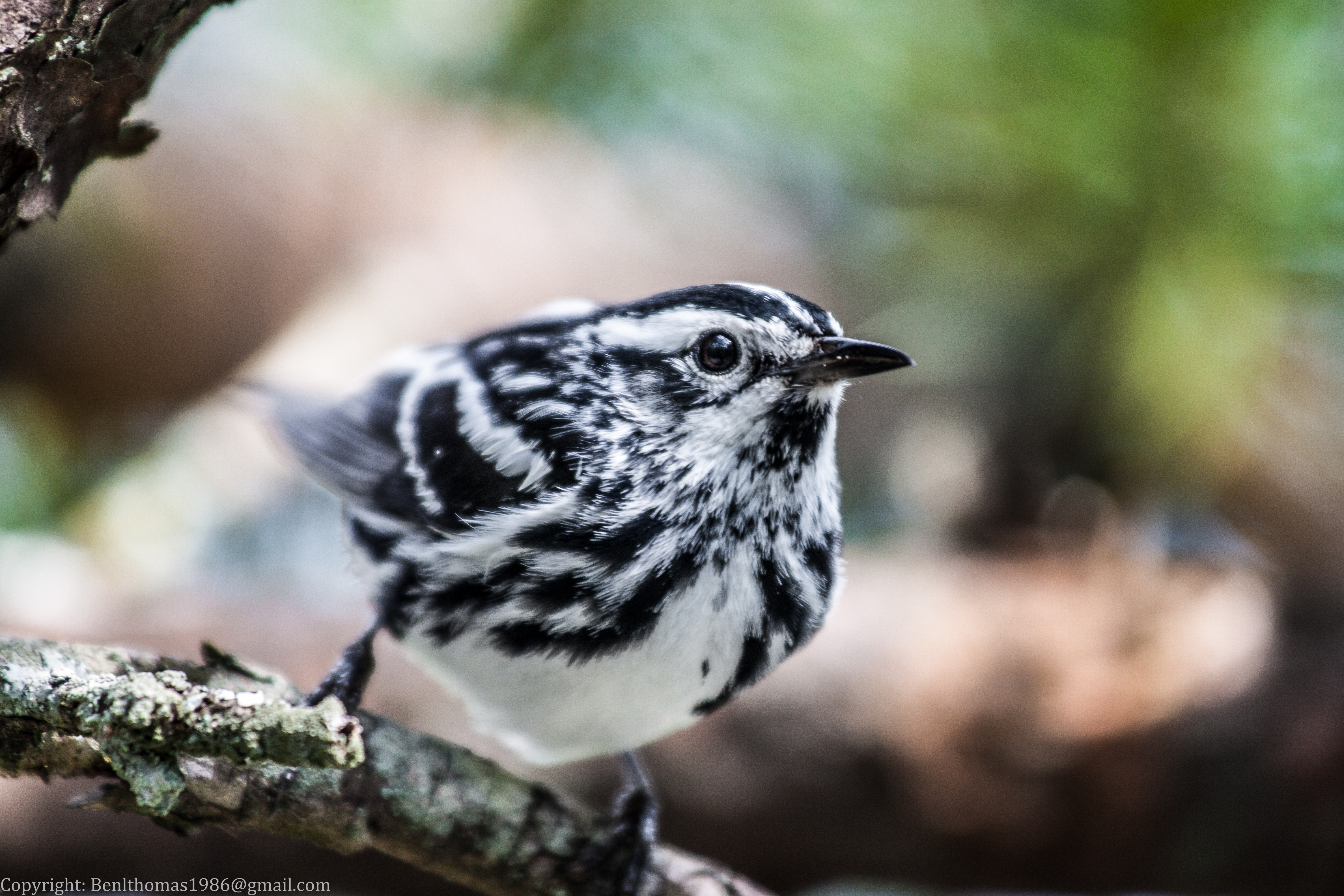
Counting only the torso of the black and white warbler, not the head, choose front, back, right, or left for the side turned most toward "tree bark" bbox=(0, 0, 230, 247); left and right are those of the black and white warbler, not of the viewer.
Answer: right
